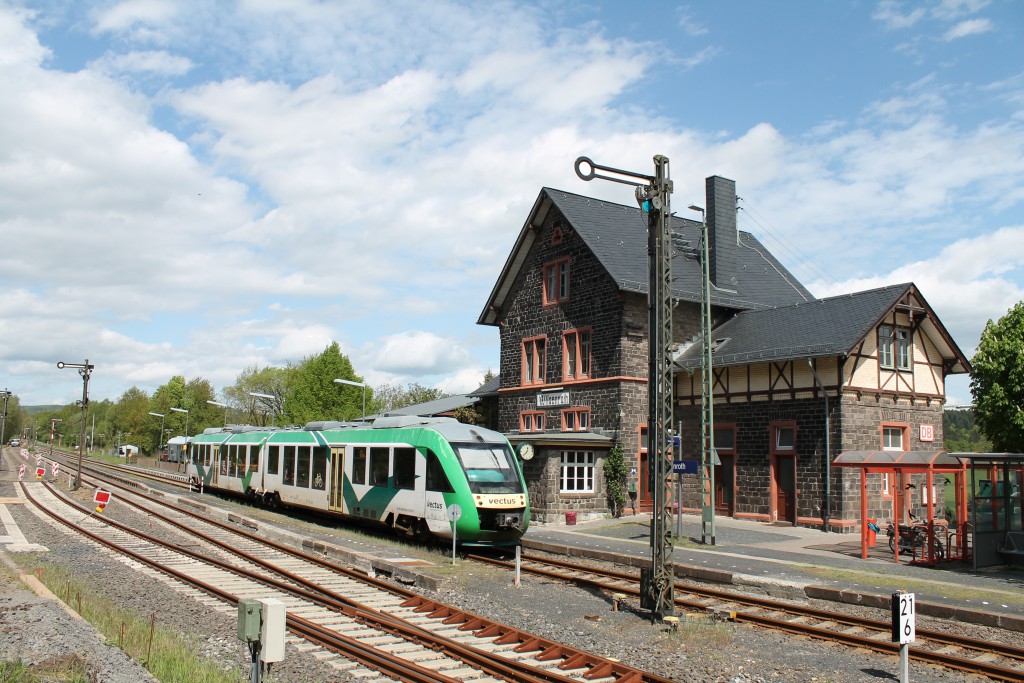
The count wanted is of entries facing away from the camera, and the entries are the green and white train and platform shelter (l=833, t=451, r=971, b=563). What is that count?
0

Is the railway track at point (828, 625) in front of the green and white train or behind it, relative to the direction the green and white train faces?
in front

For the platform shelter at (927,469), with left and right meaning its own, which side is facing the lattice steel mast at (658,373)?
front

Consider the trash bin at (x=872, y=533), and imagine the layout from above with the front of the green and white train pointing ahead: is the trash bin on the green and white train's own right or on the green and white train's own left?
on the green and white train's own left

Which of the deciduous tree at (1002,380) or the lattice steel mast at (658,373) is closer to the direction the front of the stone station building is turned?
the lattice steel mast

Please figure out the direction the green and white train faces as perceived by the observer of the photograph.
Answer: facing the viewer and to the right of the viewer

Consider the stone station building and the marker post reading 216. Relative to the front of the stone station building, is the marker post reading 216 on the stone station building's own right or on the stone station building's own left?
on the stone station building's own left

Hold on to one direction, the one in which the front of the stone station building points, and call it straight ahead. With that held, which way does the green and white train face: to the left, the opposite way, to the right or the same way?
to the left

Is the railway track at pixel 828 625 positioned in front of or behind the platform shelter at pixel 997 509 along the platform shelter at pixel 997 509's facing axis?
in front

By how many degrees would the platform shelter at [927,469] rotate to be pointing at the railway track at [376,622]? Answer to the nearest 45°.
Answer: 0° — it already faces it

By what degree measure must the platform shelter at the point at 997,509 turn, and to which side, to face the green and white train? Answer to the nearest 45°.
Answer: approximately 45° to its right

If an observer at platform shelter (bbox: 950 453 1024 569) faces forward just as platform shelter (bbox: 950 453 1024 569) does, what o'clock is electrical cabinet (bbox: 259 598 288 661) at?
The electrical cabinet is roughly at 11 o'clock from the platform shelter.

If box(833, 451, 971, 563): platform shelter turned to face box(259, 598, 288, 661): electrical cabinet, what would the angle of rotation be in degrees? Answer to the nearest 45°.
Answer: approximately 45° to its left

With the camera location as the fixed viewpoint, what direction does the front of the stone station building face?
facing the viewer and to the left of the viewer

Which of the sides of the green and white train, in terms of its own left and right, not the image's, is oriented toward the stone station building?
left

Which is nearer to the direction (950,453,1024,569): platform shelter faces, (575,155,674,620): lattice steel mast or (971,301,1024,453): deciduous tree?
the lattice steel mast
